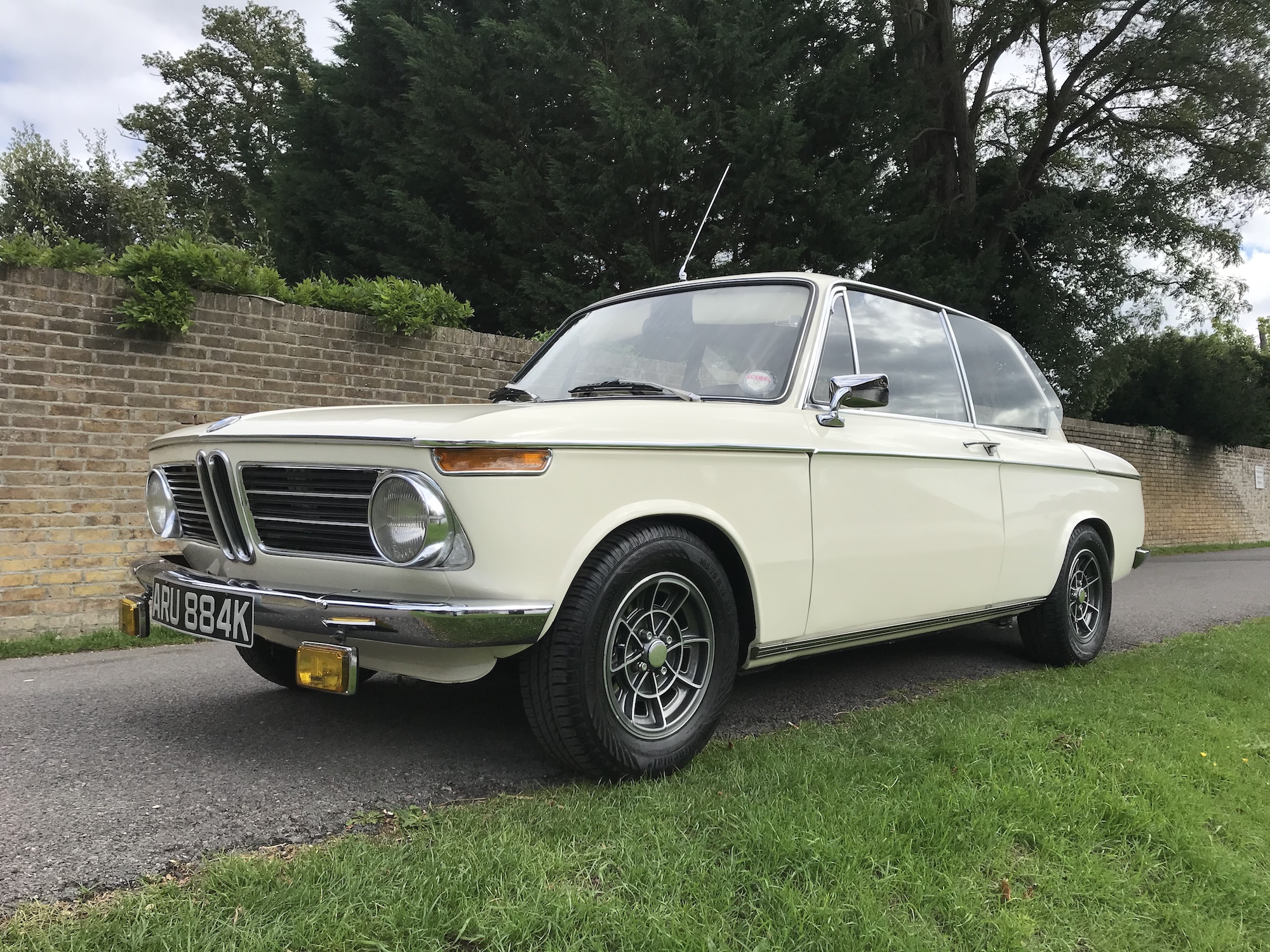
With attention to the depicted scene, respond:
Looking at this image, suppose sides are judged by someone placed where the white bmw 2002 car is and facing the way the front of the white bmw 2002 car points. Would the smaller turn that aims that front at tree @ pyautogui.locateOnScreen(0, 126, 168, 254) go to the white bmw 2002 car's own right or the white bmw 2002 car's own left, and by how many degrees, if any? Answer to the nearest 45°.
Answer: approximately 90° to the white bmw 2002 car's own right

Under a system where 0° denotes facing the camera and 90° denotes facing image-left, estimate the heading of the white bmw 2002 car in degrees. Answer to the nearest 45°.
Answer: approximately 45°

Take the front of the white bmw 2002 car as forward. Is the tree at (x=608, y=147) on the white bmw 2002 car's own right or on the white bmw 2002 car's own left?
on the white bmw 2002 car's own right

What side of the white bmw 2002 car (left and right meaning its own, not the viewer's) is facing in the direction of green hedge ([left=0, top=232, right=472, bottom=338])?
right

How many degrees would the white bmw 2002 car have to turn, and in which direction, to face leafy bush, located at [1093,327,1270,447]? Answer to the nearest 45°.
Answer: approximately 180°

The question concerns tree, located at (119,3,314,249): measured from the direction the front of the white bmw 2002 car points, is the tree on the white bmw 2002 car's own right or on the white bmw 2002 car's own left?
on the white bmw 2002 car's own right
